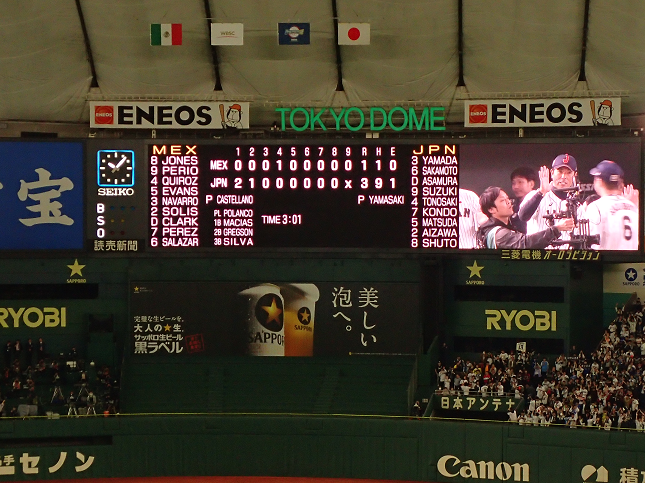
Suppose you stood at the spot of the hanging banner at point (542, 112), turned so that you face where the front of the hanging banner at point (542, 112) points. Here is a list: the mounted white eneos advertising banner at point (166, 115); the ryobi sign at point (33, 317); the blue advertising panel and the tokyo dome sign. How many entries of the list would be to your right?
4

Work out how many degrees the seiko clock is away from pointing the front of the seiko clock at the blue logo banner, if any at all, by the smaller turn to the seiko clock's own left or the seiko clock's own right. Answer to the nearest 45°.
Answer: approximately 90° to the seiko clock's own left

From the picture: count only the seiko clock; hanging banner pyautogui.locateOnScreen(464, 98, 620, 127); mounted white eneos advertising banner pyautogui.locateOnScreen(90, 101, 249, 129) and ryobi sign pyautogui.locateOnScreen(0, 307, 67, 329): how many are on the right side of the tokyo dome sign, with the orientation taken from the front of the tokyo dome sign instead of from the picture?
3

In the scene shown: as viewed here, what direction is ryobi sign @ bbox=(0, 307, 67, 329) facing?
toward the camera

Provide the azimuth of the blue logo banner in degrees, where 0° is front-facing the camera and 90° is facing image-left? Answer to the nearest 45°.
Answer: approximately 0°

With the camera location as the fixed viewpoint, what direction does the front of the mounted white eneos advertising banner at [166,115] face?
facing the viewer

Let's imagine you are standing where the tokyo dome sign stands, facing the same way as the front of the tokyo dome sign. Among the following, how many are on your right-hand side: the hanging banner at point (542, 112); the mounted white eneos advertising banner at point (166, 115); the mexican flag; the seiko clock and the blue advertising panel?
4

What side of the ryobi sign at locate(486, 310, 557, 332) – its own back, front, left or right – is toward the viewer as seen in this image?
front

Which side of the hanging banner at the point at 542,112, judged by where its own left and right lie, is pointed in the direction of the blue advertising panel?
right
